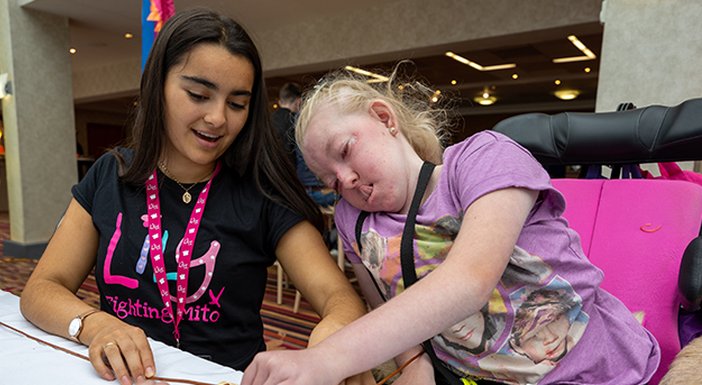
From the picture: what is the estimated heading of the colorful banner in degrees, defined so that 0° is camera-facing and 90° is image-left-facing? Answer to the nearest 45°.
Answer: approximately 0°

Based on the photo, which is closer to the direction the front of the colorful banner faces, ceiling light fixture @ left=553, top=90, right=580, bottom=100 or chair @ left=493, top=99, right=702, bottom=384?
the chair

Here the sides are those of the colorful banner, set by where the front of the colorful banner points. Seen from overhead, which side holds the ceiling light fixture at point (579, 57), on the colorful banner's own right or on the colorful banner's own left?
on the colorful banner's own left

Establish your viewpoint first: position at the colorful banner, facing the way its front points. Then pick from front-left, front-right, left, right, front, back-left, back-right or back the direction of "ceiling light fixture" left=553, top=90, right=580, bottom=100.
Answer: back-left

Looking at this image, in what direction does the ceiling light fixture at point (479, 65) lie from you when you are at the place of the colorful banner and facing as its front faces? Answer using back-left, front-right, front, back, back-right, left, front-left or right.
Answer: back-left

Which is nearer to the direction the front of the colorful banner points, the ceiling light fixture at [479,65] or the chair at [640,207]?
the chair
